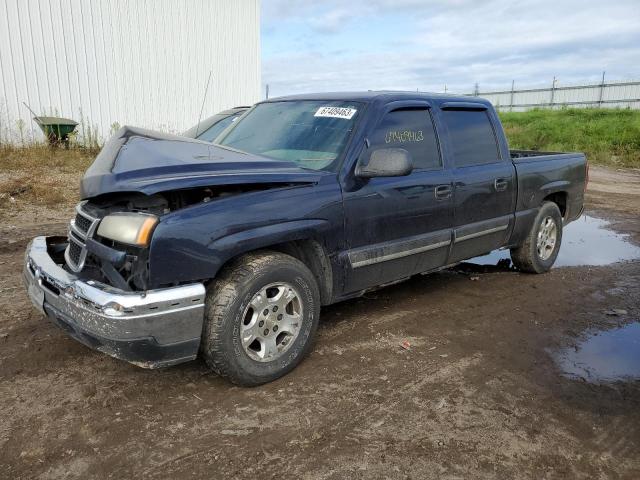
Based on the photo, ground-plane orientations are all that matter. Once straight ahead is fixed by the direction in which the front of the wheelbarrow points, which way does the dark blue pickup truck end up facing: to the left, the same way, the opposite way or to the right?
the opposite way

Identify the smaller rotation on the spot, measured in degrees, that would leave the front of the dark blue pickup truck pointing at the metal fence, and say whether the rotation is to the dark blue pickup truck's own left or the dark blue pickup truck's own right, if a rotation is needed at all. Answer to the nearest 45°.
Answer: approximately 180°

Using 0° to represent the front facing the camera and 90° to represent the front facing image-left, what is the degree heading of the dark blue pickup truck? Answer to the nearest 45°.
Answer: approximately 45°

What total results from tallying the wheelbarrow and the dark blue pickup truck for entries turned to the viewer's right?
1

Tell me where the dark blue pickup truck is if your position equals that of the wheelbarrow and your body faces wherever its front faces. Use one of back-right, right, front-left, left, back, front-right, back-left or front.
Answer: right

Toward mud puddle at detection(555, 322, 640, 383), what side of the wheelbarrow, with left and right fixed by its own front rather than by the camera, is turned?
right

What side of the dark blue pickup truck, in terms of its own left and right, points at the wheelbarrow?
right

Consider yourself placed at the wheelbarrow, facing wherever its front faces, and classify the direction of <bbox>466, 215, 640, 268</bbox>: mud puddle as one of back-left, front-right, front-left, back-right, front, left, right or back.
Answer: front-right

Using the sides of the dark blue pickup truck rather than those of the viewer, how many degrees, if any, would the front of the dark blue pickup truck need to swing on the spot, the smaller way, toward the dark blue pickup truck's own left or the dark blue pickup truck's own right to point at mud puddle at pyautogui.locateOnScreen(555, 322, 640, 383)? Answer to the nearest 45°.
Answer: approximately 135° to the dark blue pickup truck's own left

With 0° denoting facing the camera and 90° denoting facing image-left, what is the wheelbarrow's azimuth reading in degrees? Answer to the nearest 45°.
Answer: approximately 270°
